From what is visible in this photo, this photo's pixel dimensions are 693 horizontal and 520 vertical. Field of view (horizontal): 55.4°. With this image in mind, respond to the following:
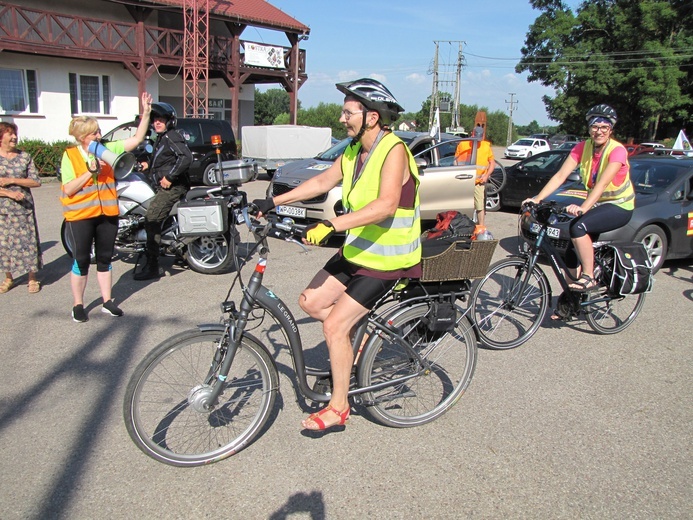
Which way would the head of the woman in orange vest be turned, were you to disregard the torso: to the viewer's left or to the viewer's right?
to the viewer's right

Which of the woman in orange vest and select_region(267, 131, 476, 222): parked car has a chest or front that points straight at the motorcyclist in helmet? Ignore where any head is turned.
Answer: the parked car

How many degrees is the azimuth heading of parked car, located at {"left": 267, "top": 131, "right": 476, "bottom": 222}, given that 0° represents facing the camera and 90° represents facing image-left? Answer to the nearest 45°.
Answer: approximately 45°

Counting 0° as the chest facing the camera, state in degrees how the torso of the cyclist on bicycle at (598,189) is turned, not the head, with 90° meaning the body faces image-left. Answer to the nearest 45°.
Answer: approximately 45°

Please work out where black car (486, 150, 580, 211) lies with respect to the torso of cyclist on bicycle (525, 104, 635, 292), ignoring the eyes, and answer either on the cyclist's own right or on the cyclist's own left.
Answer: on the cyclist's own right

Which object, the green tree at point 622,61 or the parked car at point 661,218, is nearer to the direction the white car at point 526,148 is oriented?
the parked car

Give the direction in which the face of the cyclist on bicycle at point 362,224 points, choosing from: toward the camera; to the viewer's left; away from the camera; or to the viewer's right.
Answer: to the viewer's left

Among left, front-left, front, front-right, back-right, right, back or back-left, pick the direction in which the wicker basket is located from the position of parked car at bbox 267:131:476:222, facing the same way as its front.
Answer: front-left

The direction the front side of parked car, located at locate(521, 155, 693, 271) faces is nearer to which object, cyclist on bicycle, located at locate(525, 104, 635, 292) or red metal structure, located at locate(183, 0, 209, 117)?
the cyclist on bicycle

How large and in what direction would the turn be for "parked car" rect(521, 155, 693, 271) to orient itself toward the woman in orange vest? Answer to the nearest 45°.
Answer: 0° — it already faces them

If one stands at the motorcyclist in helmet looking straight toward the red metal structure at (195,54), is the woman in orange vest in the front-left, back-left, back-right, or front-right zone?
back-left

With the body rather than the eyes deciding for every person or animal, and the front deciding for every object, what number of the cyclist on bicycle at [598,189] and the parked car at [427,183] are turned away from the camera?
0

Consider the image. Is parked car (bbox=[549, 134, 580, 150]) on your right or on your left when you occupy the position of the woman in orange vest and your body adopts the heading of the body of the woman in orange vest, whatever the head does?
on your left

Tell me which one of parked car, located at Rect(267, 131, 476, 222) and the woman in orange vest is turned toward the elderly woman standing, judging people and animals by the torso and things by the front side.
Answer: the parked car
